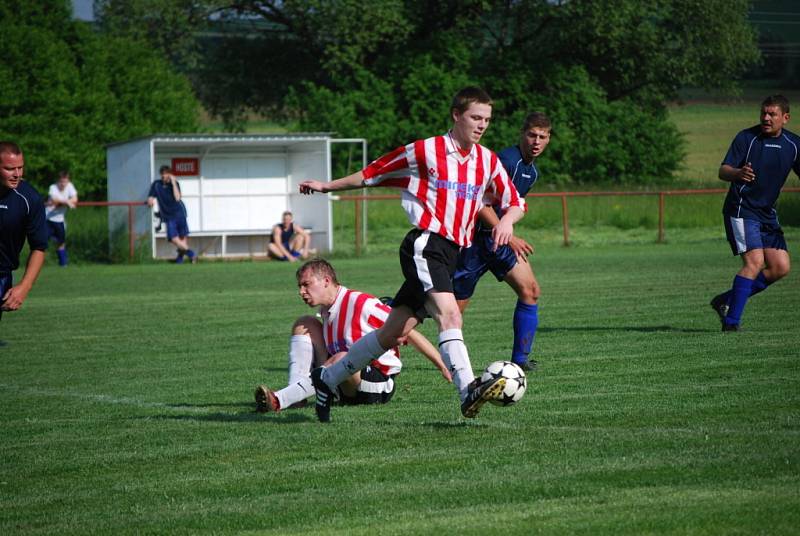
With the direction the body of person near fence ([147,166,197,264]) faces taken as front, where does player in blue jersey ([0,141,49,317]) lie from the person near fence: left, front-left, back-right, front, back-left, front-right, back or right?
front

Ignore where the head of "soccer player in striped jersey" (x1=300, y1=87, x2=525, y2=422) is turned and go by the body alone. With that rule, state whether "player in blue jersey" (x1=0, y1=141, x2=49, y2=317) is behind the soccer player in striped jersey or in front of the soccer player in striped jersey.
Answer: behind

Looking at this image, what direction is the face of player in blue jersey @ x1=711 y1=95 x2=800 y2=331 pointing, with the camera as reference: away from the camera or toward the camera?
toward the camera

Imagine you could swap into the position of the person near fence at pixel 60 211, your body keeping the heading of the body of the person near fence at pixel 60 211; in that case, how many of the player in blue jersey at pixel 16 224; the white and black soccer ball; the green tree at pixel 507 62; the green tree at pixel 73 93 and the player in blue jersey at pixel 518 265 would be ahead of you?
3

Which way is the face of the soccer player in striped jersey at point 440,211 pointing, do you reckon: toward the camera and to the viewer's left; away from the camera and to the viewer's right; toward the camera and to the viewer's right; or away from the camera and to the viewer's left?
toward the camera and to the viewer's right

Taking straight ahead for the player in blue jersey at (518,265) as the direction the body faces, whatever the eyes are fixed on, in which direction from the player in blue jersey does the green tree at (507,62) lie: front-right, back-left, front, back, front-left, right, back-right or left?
back-left

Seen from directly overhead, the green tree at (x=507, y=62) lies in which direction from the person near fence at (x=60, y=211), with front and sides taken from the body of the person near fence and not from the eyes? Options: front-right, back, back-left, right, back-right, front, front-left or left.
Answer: back-left

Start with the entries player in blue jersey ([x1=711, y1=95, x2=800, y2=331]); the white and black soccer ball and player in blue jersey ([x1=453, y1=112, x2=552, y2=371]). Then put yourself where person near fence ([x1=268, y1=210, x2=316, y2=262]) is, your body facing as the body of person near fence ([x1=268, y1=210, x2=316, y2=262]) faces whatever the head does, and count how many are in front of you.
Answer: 3

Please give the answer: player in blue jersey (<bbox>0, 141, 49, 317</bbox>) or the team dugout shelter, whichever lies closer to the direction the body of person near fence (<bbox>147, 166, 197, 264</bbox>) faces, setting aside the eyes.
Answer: the player in blue jersey

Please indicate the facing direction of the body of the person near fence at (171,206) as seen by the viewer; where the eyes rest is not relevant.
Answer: toward the camera

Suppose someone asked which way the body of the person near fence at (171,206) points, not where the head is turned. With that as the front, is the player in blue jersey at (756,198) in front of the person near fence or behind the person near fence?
in front

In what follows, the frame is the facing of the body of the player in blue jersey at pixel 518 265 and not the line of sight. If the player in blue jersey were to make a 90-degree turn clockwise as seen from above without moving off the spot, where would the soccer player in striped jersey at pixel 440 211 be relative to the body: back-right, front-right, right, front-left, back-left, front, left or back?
front-left

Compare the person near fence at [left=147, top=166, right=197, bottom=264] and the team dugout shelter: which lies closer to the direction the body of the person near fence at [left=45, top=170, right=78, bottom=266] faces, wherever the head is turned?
the person near fence

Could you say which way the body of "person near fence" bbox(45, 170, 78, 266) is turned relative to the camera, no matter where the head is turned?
toward the camera

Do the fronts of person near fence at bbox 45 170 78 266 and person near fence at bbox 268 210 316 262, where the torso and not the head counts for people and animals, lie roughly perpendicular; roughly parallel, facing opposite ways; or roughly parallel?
roughly parallel
